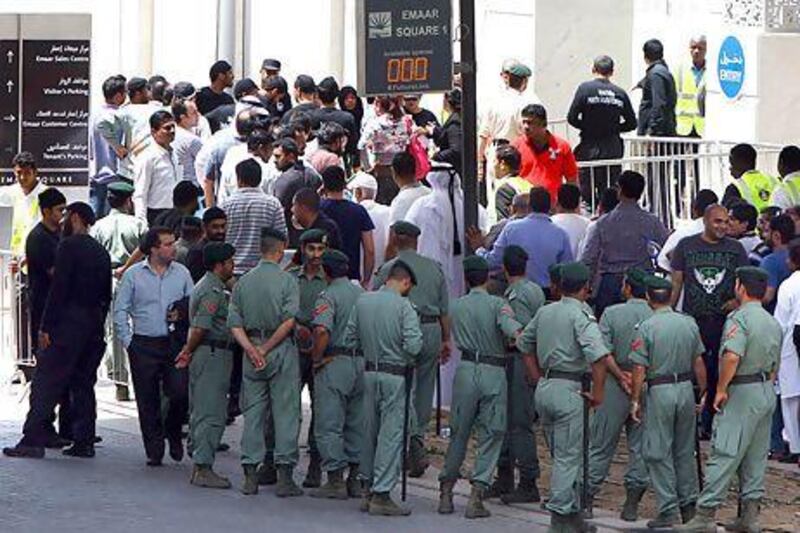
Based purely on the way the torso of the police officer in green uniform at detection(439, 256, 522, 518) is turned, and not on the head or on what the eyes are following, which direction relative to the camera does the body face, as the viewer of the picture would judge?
away from the camera

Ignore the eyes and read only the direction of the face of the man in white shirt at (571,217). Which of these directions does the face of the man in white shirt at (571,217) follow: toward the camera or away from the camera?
away from the camera

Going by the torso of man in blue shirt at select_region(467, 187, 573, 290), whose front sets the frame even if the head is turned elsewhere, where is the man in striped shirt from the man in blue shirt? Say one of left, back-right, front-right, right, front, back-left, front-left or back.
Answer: left

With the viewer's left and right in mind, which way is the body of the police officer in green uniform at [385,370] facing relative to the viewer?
facing away from the viewer and to the right of the viewer

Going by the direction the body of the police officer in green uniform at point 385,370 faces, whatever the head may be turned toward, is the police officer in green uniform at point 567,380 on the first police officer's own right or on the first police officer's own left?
on the first police officer's own right

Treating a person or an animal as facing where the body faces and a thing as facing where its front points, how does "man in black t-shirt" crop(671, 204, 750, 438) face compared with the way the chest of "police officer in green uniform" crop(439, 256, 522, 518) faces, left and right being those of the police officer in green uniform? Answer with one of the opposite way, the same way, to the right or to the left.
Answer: the opposite way

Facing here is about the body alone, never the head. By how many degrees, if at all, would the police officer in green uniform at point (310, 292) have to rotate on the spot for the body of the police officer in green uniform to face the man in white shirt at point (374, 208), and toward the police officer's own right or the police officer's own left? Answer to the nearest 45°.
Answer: approximately 180°

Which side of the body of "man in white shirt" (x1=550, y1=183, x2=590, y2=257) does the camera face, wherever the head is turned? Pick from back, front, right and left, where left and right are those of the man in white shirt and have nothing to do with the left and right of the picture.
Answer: back

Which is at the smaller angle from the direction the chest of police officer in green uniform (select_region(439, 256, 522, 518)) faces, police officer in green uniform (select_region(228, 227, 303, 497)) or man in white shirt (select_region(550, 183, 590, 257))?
the man in white shirt

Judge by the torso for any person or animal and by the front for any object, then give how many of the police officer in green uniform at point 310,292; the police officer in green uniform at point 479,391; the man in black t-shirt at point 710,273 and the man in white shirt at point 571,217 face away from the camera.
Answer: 2

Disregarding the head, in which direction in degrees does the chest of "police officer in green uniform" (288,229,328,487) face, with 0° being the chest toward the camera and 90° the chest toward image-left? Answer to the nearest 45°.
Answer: approximately 0°
